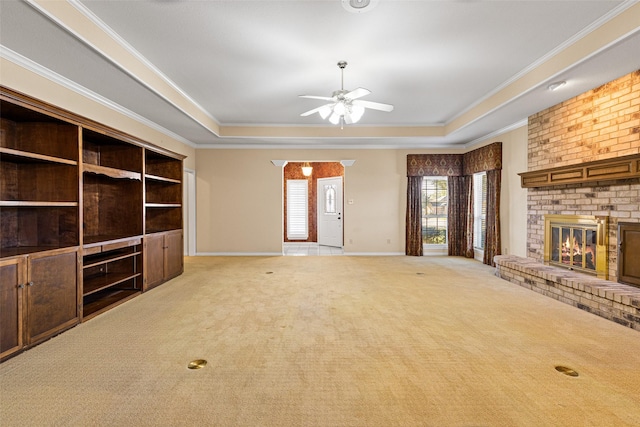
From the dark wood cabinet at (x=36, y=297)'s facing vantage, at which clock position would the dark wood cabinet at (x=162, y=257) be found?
the dark wood cabinet at (x=162, y=257) is roughly at 9 o'clock from the dark wood cabinet at (x=36, y=297).

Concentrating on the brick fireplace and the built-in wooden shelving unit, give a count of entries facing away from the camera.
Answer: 0

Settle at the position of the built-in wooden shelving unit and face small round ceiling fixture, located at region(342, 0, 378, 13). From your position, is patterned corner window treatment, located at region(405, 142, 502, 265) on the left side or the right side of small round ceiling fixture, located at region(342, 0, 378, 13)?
left

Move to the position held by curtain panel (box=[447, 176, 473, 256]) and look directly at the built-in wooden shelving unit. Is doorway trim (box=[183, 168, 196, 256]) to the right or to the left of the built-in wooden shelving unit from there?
right

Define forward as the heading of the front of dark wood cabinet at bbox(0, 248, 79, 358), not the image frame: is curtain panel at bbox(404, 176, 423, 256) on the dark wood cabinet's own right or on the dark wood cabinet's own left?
on the dark wood cabinet's own left

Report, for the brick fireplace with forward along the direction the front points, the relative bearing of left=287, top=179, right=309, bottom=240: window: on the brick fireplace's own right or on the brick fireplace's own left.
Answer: on the brick fireplace's own right

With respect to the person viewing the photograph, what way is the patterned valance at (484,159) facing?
facing the viewer and to the left of the viewer

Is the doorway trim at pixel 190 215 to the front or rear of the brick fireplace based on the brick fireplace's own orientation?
to the front

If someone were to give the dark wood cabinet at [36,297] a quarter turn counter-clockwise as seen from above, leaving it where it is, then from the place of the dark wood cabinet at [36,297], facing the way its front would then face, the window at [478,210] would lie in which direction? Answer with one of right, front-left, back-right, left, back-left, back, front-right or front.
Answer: front-right

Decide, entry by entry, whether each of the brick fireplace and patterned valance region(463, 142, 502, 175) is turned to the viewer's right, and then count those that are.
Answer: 0

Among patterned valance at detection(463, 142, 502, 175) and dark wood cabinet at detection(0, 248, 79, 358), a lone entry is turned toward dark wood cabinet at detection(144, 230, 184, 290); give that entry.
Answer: the patterned valance

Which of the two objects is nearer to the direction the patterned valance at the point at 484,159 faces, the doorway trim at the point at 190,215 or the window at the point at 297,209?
the doorway trim
